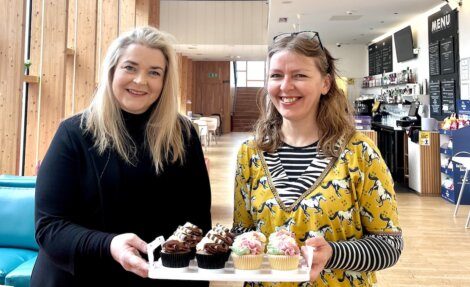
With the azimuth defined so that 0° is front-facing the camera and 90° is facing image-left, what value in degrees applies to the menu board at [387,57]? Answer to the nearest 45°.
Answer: approximately 45°

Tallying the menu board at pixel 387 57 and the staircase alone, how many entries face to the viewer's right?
0

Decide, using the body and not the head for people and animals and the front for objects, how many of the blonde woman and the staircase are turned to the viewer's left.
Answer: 0

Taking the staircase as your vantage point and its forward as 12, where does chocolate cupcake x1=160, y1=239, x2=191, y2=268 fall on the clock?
The chocolate cupcake is roughly at 12 o'clock from the staircase.

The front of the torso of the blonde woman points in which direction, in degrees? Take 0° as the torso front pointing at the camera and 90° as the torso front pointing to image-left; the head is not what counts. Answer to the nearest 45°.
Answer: approximately 315°

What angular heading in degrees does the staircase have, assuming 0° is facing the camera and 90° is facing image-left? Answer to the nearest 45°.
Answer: approximately 0°

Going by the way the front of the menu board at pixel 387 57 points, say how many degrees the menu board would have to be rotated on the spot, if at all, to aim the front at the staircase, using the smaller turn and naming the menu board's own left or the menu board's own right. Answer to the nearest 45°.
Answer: approximately 90° to the menu board's own right

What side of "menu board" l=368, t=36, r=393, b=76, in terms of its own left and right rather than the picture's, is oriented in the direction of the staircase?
right

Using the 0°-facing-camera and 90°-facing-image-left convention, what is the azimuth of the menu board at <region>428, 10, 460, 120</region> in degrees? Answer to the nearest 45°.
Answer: approximately 45°
